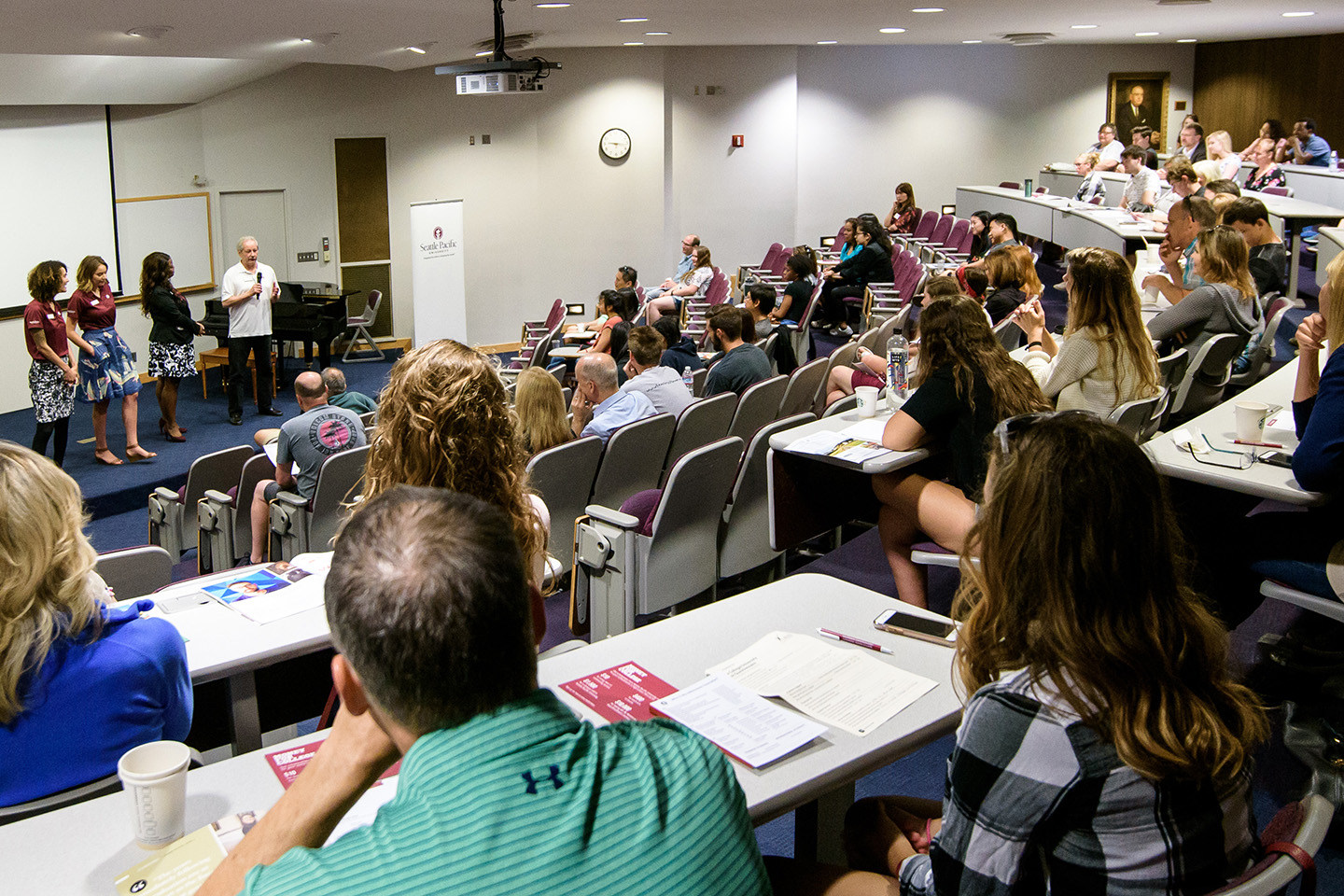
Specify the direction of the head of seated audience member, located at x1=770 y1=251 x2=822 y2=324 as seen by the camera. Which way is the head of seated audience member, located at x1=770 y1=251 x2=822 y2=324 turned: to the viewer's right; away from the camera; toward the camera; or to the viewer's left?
to the viewer's left

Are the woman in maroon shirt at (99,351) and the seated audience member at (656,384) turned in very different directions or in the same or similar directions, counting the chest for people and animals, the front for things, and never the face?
very different directions

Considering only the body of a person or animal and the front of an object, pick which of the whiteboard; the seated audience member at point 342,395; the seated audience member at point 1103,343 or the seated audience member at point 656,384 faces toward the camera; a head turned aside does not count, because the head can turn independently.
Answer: the whiteboard

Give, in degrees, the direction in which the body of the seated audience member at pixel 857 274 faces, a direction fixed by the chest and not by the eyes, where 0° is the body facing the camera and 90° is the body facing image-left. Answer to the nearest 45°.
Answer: approximately 90°

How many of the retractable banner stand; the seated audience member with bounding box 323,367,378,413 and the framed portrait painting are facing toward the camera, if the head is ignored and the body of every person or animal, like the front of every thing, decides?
2

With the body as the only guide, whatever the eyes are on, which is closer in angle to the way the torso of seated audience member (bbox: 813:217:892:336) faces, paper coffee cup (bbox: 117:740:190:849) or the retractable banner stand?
the retractable banner stand

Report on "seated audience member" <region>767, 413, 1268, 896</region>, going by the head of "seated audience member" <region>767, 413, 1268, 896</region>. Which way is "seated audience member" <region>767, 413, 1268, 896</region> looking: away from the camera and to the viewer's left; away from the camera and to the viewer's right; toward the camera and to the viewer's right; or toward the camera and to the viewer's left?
away from the camera and to the viewer's left

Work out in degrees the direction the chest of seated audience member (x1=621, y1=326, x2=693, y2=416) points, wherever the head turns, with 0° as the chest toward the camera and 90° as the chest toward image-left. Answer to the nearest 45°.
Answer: approximately 135°

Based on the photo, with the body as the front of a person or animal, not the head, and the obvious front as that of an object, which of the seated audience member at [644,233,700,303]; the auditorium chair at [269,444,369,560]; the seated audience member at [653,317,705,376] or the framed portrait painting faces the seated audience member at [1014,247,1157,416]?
the framed portrait painting

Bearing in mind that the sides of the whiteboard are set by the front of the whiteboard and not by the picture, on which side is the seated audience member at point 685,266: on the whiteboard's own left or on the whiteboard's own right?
on the whiteboard's own left

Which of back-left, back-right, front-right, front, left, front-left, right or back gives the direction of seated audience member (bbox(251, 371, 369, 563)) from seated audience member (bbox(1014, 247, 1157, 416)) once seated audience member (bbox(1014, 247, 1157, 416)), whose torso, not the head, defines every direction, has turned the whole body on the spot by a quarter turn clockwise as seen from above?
back-left

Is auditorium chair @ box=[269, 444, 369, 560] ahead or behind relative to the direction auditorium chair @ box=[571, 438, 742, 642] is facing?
ahead

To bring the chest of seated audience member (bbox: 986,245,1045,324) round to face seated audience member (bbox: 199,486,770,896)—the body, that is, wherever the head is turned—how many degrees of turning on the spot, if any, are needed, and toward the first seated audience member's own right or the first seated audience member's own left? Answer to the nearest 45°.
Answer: approximately 135° to the first seated audience member's own left

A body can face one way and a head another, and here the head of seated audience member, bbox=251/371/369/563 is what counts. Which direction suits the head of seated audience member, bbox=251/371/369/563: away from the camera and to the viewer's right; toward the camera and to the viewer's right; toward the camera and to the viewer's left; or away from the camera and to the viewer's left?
away from the camera and to the viewer's left

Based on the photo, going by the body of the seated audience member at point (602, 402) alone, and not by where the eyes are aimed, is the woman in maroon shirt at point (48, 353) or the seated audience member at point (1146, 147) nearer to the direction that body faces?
the woman in maroon shirt
